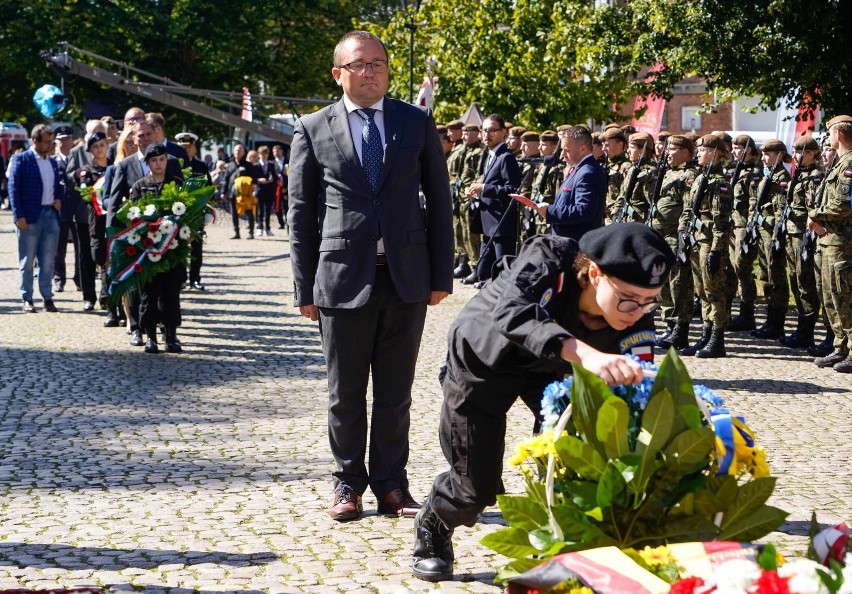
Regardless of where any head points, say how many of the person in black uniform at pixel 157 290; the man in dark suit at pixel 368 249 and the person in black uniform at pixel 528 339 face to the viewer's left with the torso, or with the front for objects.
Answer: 0

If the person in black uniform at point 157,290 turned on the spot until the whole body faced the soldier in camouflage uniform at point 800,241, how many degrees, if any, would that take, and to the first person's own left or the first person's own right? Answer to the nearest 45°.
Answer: approximately 90° to the first person's own left

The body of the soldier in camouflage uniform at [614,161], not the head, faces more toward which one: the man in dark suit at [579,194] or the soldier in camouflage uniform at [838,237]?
the man in dark suit

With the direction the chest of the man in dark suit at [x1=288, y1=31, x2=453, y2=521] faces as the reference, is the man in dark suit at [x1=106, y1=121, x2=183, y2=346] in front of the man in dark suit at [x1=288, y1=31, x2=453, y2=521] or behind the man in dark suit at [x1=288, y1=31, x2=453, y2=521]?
behind

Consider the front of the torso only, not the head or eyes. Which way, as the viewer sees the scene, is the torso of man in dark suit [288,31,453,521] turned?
toward the camera

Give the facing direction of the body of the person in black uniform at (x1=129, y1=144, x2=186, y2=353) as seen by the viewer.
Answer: toward the camera

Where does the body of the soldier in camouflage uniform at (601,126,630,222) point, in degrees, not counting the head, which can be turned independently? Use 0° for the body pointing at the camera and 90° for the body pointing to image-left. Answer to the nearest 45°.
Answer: approximately 45°

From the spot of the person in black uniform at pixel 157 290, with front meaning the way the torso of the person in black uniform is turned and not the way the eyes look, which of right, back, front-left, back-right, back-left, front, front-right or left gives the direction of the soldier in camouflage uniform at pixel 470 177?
back-left

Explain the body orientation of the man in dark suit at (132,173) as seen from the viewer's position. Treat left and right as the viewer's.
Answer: facing the viewer

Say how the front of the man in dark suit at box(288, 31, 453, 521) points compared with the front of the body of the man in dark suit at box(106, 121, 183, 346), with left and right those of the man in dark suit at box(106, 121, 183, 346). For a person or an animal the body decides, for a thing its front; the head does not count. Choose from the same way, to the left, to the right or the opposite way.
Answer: the same way

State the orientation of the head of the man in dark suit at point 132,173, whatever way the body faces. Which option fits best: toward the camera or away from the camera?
toward the camera

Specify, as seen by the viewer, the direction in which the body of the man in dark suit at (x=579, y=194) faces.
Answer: to the viewer's left

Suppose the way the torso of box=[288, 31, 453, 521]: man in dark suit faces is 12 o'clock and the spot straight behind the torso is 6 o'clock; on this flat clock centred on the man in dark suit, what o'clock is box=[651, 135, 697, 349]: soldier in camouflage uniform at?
The soldier in camouflage uniform is roughly at 7 o'clock from the man in dark suit.

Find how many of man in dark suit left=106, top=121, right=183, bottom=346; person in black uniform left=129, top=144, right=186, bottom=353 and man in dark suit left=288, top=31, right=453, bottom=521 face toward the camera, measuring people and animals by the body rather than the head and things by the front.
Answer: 3
